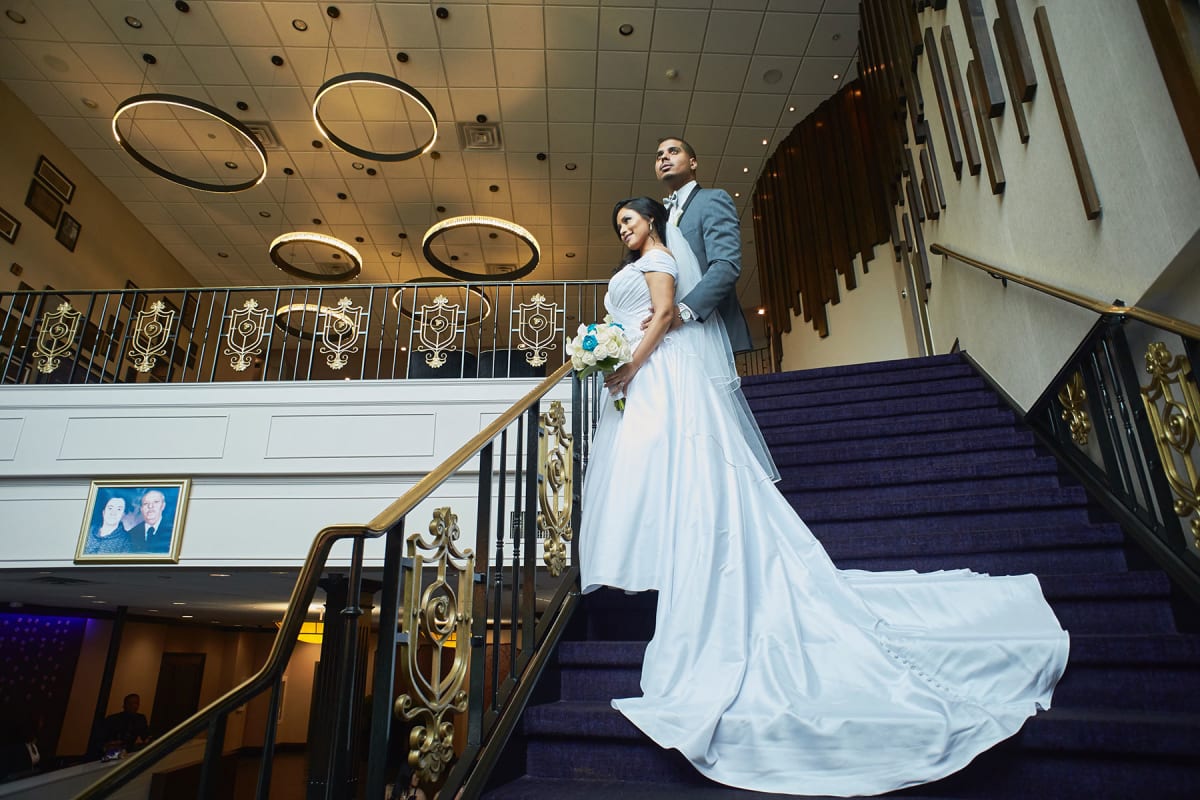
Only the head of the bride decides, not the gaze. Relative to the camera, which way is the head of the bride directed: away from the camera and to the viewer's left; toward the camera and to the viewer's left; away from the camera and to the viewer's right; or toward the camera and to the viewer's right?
toward the camera and to the viewer's left

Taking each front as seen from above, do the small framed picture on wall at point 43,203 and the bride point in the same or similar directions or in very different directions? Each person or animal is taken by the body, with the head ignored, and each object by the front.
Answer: very different directions

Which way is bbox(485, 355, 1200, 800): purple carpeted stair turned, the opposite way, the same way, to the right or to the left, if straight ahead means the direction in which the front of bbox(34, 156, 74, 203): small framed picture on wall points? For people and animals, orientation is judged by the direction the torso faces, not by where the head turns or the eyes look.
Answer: to the right

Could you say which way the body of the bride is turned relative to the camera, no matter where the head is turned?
to the viewer's left

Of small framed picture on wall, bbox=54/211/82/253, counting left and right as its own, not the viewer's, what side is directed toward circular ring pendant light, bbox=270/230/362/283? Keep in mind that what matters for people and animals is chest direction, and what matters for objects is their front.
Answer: front

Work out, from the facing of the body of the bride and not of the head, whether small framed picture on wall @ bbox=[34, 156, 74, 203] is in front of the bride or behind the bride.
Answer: in front

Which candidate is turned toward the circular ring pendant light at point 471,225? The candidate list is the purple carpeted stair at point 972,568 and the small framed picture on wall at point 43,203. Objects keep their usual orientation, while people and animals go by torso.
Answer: the small framed picture on wall

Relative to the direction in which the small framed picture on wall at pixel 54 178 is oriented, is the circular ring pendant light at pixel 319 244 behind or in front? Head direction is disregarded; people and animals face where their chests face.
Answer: in front

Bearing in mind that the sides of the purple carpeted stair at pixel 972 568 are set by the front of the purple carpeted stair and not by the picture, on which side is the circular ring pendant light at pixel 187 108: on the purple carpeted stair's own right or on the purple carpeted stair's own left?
on the purple carpeted stair's own right

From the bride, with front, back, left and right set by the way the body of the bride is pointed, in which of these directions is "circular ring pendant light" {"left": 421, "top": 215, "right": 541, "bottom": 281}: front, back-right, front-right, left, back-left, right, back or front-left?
front-right
